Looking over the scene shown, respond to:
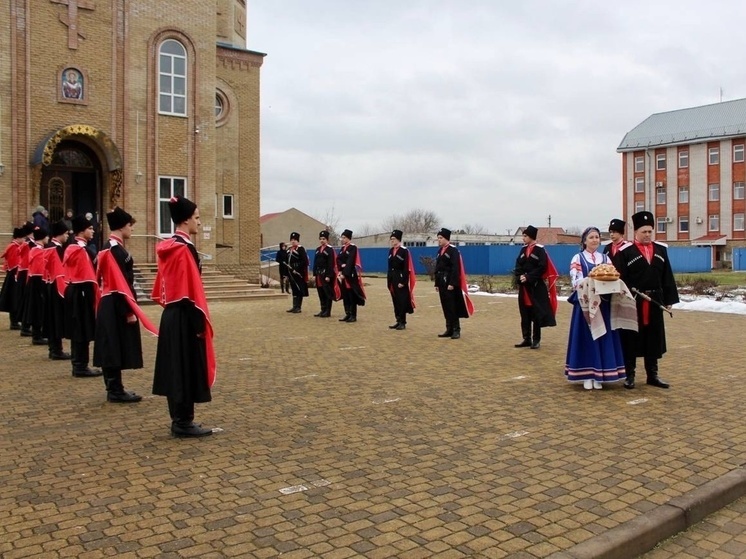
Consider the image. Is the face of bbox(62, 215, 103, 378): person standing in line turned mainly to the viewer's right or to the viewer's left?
to the viewer's right

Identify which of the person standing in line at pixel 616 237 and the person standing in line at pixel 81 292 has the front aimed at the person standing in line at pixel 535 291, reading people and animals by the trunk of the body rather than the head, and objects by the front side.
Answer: the person standing in line at pixel 81 292

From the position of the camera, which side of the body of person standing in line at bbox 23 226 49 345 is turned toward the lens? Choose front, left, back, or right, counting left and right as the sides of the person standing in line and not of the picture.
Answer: right

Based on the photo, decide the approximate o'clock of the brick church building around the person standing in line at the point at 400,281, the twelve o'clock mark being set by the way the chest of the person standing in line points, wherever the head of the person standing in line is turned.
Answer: The brick church building is roughly at 3 o'clock from the person standing in line.

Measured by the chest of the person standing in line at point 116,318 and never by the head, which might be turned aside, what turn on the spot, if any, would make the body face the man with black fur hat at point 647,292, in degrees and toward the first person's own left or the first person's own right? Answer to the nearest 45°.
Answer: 0° — they already face them

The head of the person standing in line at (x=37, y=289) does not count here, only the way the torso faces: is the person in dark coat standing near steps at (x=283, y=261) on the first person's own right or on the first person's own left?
on the first person's own left

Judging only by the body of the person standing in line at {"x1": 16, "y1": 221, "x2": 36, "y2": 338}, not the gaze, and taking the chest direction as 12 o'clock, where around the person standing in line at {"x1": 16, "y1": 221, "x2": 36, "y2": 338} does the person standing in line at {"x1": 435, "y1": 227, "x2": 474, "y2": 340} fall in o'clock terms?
the person standing in line at {"x1": 435, "y1": 227, "x2": 474, "y2": 340} is roughly at 1 o'clock from the person standing in line at {"x1": 16, "y1": 221, "x2": 36, "y2": 338}.

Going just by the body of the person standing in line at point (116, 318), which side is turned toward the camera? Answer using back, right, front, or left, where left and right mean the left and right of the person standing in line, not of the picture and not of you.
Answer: right
